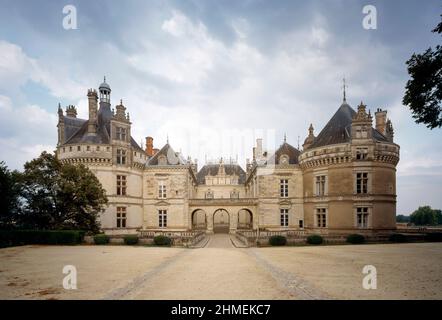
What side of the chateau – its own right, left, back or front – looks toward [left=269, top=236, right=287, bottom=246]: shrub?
front

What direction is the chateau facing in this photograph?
toward the camera

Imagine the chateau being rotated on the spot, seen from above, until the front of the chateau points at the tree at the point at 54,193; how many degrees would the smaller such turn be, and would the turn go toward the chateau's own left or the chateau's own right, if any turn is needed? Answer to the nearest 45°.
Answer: approximately 45° to the chateau's own right

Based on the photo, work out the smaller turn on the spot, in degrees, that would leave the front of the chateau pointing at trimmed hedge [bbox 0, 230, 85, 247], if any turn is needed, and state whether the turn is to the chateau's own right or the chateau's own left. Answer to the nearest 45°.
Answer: approximately 45° to the chateau's own right

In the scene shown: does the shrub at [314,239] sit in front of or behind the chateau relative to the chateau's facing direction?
in front
